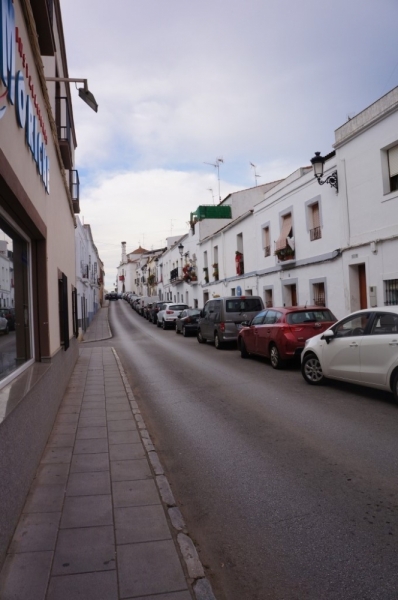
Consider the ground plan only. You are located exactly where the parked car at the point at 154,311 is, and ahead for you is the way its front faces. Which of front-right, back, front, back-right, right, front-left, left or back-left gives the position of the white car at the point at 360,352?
back-left

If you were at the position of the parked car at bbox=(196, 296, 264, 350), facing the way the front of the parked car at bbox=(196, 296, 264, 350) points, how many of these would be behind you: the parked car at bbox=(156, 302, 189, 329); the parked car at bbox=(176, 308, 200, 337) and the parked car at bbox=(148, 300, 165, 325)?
0

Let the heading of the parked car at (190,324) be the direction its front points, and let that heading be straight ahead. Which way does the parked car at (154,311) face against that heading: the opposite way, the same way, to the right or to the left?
the same way

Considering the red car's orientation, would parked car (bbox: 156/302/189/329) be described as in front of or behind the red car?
in front

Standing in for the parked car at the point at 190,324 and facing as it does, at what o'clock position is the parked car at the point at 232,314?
the parked car at the point at 232,314 is roughly at 7 o'clock from the parked car at the point at 190,324.

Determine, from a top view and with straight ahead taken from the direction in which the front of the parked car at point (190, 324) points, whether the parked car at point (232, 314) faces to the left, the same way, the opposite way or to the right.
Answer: the same way

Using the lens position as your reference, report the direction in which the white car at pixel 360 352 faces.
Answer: facing away from the viewer and to the left of the viewer

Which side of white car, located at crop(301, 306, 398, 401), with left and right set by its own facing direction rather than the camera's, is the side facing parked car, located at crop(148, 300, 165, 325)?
front

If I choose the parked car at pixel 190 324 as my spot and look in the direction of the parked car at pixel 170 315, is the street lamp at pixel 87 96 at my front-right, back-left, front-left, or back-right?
back-left

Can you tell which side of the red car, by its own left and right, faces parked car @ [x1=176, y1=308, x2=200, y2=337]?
front

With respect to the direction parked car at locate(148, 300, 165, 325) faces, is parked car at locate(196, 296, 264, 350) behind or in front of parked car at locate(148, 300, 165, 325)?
behind

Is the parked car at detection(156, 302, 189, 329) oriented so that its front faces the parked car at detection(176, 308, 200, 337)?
no

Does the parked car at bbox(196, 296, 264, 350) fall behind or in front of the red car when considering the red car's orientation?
in front

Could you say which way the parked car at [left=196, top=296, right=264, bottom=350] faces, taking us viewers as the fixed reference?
facing away from the viewer and to the left of the viewer

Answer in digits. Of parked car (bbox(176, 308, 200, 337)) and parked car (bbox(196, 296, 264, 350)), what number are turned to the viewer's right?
0

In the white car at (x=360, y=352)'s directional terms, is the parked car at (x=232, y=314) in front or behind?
in front

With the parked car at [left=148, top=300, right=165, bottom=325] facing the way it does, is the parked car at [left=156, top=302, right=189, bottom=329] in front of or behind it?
behind

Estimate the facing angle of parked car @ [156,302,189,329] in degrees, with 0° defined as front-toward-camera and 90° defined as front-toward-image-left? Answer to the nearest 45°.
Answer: approximately 135°

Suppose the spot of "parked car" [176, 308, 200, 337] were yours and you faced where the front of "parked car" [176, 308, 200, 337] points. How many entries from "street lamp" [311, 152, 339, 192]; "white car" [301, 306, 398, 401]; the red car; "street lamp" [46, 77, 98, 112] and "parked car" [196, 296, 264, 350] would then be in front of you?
0

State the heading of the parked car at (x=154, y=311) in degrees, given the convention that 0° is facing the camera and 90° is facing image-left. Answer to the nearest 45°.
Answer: approximately 135°
